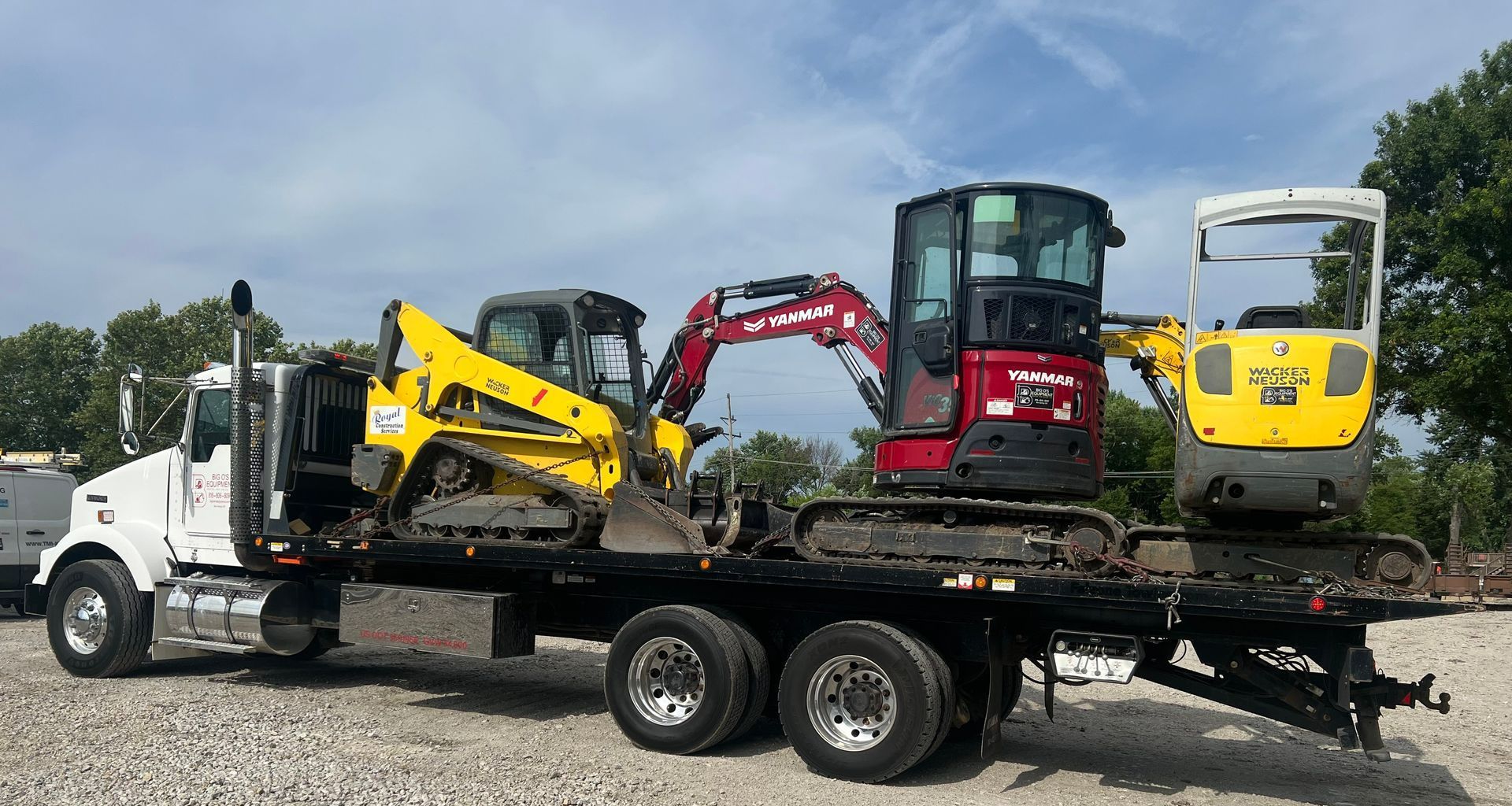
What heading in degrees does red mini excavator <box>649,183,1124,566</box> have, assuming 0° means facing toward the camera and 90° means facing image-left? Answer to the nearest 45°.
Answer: approximately 135°

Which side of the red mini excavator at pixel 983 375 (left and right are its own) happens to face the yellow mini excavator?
back

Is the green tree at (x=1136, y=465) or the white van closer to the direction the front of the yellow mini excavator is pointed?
the green tree

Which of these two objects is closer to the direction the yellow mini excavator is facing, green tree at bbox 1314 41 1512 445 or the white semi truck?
the green tree

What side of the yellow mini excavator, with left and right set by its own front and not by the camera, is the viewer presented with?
back

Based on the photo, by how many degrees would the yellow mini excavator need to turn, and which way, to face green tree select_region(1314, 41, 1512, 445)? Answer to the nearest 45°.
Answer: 0° — it already faces it

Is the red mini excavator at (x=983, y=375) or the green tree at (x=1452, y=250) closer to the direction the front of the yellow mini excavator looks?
the green tree

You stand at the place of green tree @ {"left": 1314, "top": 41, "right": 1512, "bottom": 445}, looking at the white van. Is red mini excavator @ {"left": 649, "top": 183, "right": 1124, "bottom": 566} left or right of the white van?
left
